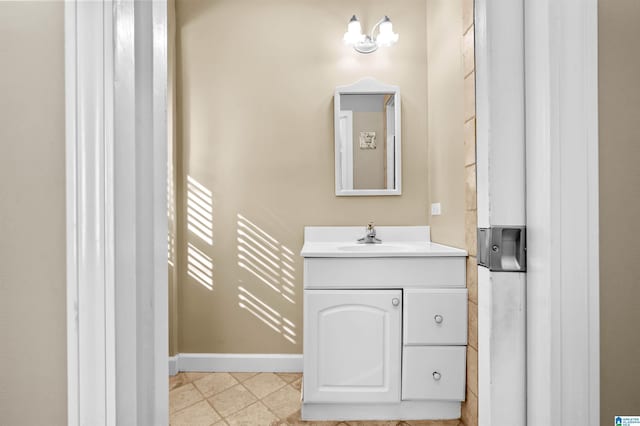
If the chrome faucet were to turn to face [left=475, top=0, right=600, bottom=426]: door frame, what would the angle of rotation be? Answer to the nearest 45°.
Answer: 0° — it already faces it

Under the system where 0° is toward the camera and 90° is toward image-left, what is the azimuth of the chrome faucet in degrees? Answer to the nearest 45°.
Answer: approximately 0°
